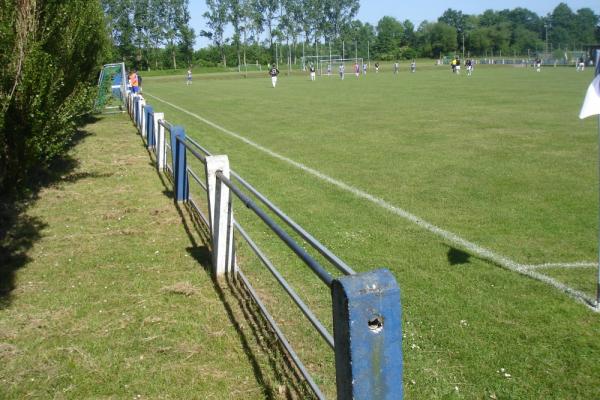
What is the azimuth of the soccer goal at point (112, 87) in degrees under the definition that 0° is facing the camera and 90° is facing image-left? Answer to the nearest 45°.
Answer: approximately 270°

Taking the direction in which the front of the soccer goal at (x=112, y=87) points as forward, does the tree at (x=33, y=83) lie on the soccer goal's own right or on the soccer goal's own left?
on the soccer goal's own right
